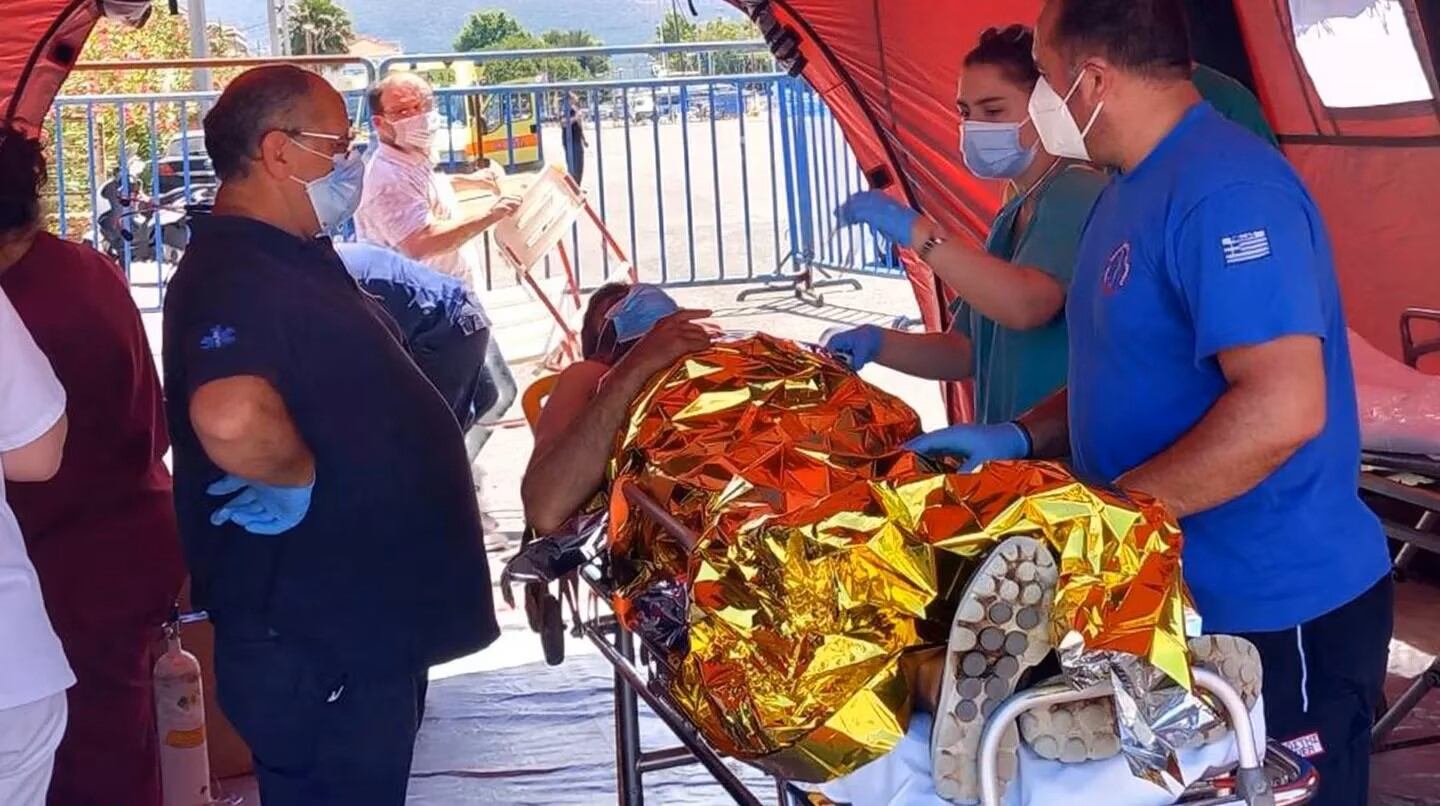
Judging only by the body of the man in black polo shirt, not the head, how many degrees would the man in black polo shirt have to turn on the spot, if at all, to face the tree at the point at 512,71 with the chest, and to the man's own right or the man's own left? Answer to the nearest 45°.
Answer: approximately 90° to the man's own left

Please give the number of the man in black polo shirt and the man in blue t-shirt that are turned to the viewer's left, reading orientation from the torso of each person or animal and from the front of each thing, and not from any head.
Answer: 1

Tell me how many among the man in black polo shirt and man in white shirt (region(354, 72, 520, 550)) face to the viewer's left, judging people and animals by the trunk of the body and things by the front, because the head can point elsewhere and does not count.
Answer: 0

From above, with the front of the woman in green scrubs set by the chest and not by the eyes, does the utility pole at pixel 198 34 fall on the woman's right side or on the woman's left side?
on the woman's right side

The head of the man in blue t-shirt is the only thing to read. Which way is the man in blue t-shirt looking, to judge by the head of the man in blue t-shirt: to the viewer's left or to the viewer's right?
to the viewer's left

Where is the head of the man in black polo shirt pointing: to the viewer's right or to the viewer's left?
to the viewer's right

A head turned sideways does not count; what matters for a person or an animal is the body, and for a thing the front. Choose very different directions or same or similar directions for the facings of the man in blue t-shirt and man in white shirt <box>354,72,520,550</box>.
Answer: very different directions

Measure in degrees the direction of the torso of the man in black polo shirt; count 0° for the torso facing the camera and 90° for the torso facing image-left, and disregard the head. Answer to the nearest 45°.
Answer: approximately 270°

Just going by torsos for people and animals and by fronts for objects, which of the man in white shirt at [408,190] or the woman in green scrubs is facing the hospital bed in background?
the man in white shirt

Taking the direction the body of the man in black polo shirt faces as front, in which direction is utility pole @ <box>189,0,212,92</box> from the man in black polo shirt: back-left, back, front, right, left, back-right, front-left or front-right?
left

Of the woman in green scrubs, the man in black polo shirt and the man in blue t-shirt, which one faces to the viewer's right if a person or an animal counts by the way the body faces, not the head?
the man in black polo shirt

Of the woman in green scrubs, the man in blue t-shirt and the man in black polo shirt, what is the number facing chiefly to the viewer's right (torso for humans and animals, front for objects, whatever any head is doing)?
1

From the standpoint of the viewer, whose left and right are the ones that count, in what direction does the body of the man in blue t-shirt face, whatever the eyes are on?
facing to the left of the viewer
